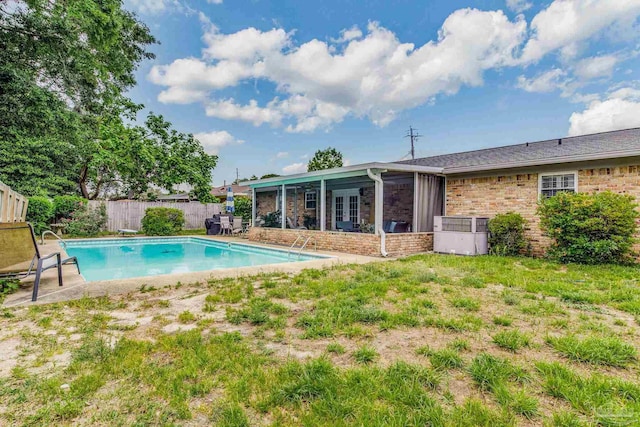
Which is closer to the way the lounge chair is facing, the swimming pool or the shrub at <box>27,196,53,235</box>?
the swimming pool

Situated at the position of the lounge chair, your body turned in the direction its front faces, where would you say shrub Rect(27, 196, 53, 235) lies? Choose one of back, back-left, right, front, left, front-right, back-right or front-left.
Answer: front-left

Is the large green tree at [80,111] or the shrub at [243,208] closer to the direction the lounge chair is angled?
the shrub

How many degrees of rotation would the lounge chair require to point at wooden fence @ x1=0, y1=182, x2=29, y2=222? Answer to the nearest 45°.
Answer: approximately 45° to its left

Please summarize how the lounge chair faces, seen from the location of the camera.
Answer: facing away from the viewer and to the right of the viewer

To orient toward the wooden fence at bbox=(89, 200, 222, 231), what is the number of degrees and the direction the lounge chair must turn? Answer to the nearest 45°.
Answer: approximately 45° to its left

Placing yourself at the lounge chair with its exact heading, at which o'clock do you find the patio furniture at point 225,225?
The patio furniture is roughly at 12 o'clock from the lounge chair.

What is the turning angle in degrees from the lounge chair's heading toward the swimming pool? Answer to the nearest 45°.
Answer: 0° — it already faces it

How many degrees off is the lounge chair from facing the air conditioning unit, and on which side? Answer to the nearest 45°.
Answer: approximately 45° to its right
